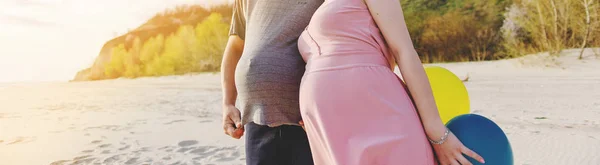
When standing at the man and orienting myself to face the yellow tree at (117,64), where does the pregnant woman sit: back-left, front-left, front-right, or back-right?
back-right

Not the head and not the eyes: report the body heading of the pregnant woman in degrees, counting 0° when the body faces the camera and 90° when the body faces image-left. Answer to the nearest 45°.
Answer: approximately 45°

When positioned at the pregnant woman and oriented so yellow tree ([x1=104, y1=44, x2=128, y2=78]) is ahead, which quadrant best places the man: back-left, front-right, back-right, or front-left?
front-left

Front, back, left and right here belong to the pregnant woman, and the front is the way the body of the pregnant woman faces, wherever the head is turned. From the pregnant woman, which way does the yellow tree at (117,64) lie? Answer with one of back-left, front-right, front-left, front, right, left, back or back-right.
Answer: right
